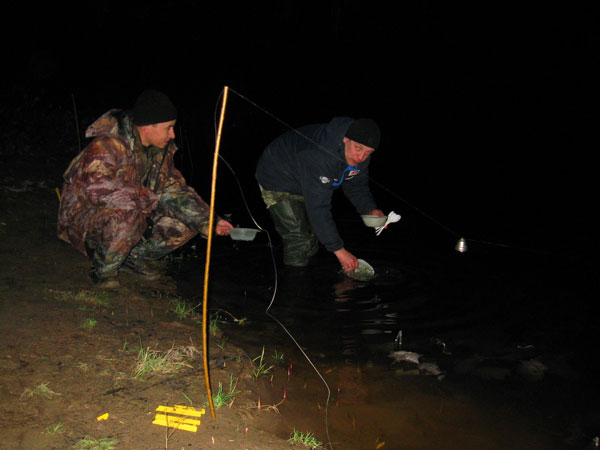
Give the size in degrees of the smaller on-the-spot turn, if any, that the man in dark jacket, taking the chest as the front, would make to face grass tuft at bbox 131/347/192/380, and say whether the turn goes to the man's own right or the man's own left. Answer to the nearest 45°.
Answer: approximately 45° to the man's own right

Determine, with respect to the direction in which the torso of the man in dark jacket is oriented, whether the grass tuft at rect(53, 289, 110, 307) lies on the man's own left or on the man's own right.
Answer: on the man's own right

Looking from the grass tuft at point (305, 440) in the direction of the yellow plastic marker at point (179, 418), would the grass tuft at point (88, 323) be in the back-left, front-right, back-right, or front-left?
front-right

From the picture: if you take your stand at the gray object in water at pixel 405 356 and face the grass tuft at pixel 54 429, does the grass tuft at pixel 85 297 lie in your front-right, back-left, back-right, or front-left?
front-right

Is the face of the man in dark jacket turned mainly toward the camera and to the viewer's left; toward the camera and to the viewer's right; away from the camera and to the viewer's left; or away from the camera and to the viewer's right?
toward the camera and to the viewer's right

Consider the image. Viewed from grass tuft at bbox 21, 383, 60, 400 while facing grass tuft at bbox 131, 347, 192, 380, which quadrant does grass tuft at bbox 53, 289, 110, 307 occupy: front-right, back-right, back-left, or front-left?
front-left

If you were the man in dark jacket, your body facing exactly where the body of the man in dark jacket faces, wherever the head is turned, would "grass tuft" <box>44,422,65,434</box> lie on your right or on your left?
on your right

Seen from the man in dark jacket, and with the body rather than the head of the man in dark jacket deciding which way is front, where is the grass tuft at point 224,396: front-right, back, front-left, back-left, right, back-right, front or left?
front-right

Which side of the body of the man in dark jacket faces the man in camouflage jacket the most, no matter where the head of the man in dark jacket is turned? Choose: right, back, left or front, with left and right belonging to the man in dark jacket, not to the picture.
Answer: right

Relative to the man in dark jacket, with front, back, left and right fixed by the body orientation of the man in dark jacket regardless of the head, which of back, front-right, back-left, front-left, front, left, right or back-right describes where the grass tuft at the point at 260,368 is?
front-right
